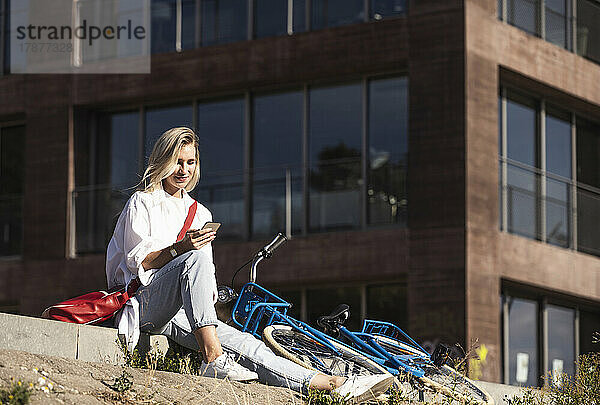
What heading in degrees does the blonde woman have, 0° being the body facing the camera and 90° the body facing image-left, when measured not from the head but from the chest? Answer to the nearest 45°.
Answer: approximately 315°

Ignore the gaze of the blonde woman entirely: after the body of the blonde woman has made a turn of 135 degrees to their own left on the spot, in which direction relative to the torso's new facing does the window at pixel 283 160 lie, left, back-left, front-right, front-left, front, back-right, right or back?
front

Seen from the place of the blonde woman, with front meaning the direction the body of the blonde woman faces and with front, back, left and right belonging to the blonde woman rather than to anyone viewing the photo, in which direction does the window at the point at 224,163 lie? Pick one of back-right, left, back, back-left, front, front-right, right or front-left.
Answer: back-left

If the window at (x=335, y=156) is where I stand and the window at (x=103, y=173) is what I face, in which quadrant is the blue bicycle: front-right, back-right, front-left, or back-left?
back-left

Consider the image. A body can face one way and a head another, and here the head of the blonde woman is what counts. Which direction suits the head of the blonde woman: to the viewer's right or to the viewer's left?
to the viewer's right

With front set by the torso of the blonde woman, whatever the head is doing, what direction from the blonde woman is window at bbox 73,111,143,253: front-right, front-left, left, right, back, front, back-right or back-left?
back-left

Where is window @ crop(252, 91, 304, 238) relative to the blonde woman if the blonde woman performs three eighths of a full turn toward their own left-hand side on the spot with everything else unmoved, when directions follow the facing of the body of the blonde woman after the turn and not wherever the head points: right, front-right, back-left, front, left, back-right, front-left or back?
front
